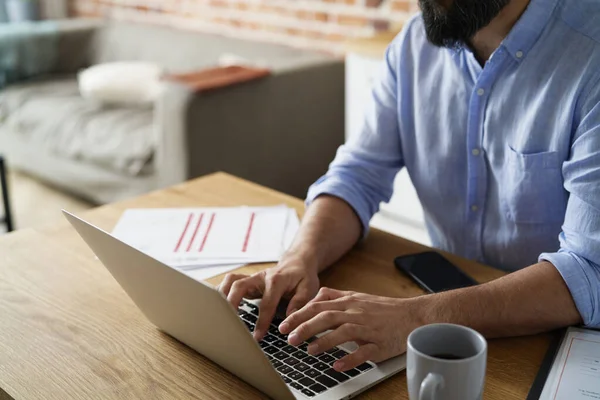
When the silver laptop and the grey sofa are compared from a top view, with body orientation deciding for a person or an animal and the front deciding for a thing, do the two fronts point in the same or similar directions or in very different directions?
very different directions

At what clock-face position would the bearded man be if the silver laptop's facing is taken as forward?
The bearded man is roughly at 12 o'clock from the silver laptop.

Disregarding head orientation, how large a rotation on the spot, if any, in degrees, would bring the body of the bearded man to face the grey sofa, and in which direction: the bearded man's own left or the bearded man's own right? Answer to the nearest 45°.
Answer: approximately 90° to the bearded man's own right

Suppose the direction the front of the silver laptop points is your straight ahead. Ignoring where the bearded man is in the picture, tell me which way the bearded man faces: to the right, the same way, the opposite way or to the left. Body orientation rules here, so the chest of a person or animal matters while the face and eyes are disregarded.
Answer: the opposite way

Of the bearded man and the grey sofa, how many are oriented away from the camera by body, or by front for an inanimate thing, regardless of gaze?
0

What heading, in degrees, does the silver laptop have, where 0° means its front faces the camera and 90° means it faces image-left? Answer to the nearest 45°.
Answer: approximately 225°

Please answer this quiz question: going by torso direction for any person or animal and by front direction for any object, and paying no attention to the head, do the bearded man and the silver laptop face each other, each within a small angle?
yes

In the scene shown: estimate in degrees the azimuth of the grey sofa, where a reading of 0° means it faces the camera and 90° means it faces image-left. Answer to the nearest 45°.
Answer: approximately 45°

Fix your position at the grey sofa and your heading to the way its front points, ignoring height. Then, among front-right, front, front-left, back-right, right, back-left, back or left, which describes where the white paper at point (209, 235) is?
front-left
